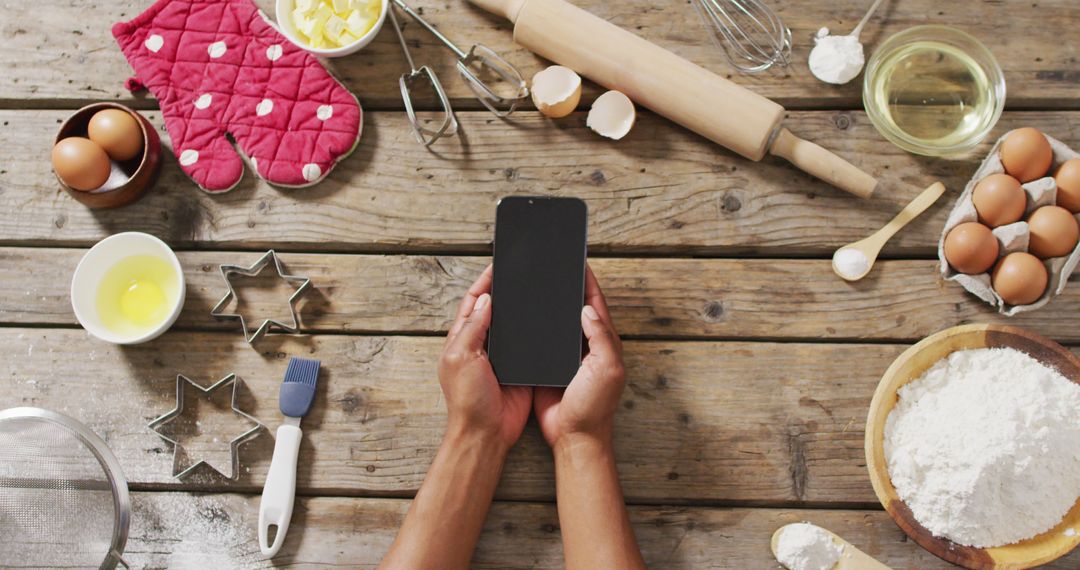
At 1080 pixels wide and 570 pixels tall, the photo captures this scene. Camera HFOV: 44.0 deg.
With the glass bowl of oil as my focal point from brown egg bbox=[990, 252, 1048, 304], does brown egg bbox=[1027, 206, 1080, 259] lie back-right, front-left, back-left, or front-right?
front-right

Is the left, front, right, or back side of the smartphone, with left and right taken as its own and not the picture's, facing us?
front
